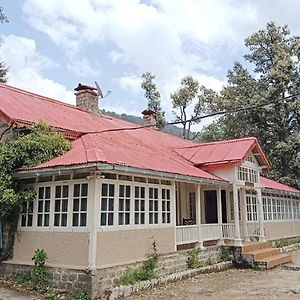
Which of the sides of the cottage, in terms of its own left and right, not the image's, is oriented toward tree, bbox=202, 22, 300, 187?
left

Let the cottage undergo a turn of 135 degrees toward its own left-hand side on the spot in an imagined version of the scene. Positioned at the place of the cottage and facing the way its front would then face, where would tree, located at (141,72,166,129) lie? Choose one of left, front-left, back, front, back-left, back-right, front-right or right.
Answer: front

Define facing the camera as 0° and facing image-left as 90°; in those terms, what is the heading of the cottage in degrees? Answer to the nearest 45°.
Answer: approximately 315°

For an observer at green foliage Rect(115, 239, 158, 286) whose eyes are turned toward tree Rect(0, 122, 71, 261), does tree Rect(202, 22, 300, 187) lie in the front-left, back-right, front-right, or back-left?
back-right

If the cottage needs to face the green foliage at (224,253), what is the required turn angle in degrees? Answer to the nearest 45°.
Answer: approximately 90° to its left
